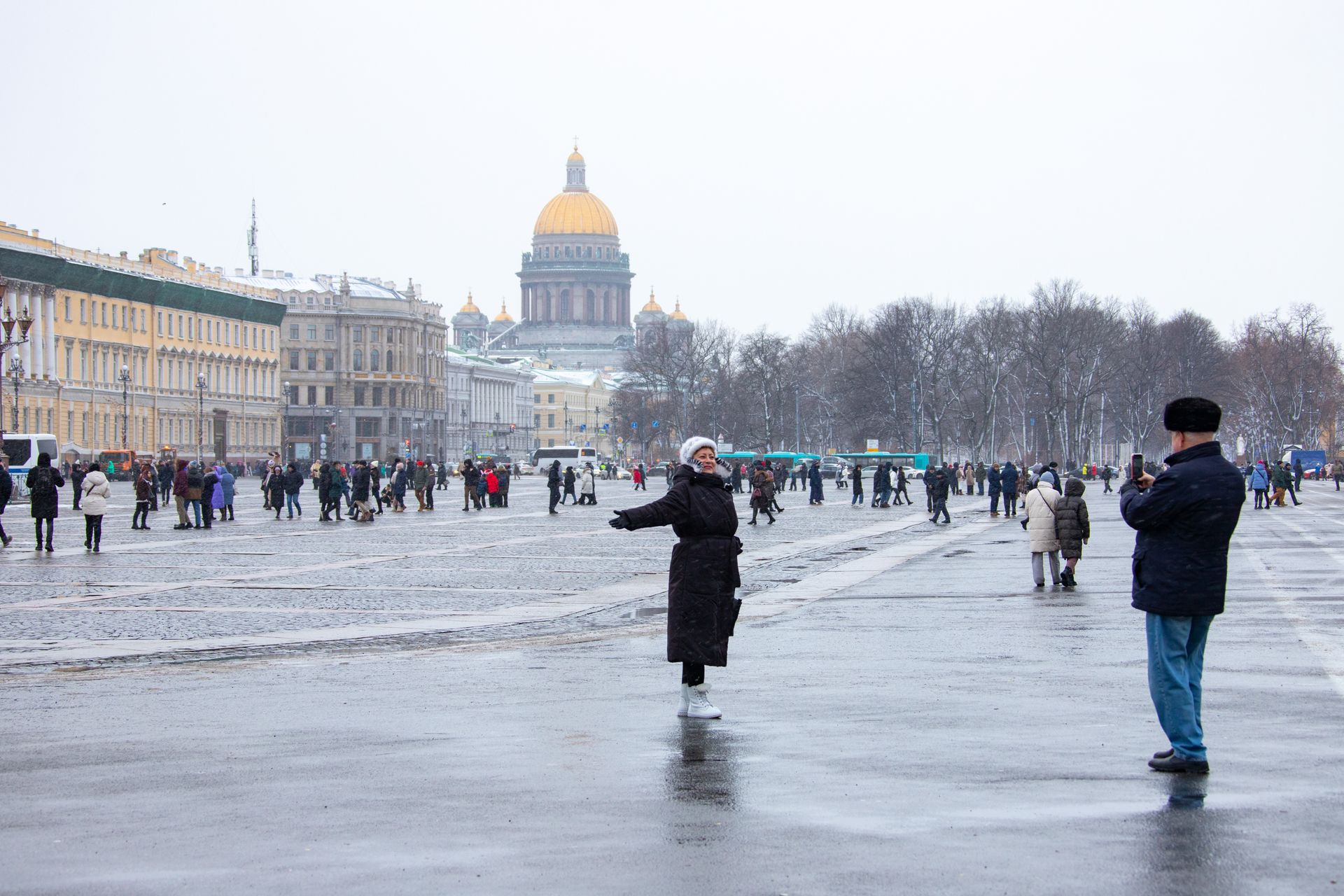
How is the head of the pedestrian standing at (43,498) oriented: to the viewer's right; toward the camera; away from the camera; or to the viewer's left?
away from the camera

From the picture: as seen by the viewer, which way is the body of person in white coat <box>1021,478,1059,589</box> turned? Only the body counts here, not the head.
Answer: away from the camera

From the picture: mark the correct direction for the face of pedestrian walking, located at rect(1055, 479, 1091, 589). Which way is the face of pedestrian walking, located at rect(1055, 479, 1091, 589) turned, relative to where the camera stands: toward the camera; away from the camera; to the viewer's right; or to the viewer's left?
away from the camera

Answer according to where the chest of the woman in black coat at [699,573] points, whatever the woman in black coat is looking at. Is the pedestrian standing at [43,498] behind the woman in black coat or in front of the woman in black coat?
behind

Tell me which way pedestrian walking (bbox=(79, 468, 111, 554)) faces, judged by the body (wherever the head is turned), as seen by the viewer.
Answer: away from the camera

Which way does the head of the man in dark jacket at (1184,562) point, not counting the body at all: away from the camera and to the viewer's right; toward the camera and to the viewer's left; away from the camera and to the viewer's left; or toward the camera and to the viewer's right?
away from the camera and to the viewer's left

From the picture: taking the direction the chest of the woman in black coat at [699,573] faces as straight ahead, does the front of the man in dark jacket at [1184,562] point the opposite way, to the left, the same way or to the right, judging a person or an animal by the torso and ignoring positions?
the opposite way

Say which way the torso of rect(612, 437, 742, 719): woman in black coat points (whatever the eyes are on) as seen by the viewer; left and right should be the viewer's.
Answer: facing the viewer and to the right of the viewer

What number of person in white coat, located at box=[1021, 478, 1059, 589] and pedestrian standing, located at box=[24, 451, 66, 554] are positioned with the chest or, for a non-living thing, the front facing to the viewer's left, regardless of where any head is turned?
0
